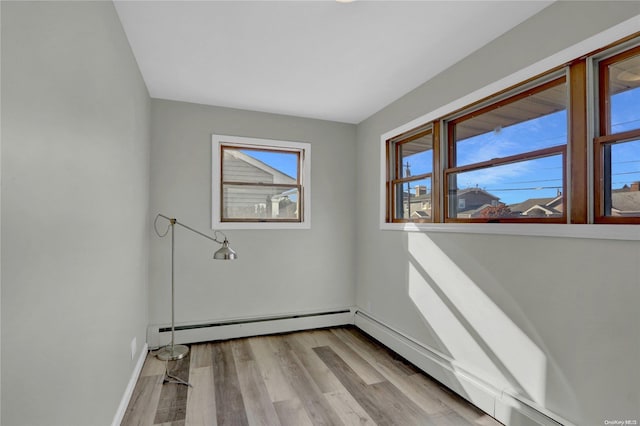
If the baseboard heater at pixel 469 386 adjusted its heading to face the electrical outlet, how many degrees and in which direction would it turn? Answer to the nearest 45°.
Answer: approximately 45° to its right

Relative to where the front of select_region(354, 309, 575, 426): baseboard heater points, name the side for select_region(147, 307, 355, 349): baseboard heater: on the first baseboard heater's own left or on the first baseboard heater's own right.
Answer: on the first baseboard heater's own right

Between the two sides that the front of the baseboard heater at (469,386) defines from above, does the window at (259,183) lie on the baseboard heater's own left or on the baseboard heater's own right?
on the baseboard heater's own right

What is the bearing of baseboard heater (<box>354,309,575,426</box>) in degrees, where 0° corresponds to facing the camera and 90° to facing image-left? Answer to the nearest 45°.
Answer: approximately 45°
